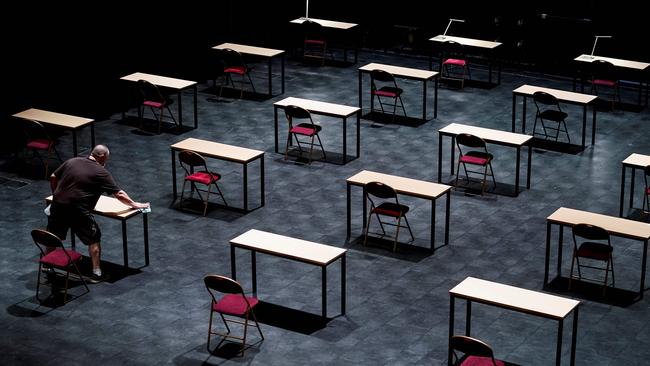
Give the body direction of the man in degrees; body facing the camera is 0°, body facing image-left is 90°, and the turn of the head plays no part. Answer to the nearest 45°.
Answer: approximately 225°
